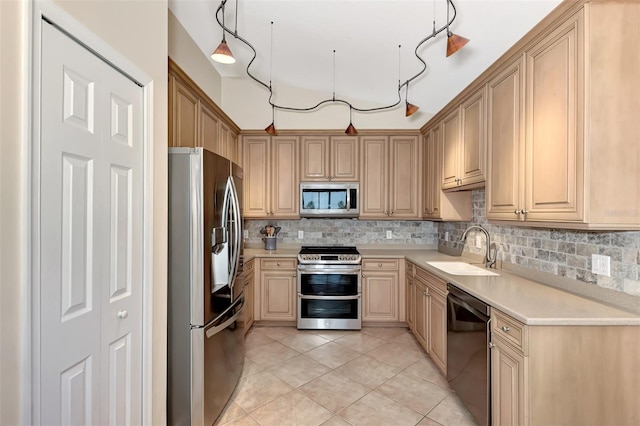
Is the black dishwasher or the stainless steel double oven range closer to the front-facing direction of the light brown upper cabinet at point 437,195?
the stainless steel double oven range

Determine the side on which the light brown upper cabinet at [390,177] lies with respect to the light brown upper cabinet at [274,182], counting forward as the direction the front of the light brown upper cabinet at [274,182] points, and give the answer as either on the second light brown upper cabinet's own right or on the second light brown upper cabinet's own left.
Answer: on the second light brown upper cabinet's own left

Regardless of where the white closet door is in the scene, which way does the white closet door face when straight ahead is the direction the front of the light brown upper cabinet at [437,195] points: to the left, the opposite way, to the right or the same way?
the opposite way

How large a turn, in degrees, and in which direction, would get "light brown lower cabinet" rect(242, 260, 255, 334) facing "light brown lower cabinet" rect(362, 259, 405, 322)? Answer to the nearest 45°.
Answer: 0° — it already faces it

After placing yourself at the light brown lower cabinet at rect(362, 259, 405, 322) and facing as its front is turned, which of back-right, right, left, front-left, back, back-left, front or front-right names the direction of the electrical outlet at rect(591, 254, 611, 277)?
front-left

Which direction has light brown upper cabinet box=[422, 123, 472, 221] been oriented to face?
to the viewer's left

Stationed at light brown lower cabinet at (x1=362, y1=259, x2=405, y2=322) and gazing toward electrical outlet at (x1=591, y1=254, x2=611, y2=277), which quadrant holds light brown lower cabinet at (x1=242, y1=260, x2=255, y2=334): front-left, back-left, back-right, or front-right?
back-right

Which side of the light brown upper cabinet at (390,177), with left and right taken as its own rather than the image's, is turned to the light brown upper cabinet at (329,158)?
right

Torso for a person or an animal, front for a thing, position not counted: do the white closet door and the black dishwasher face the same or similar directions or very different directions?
very different directions

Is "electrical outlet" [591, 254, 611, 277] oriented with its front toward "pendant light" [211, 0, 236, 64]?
yes

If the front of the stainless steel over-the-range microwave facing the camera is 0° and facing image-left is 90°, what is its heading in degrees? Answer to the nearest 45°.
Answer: approximately 0°

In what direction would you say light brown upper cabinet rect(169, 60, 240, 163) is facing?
to the viewer's right
